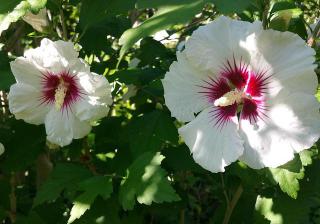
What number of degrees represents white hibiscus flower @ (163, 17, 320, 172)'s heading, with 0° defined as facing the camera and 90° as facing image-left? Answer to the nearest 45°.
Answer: approximately 0°

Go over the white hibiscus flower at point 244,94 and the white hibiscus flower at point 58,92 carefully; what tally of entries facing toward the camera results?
2

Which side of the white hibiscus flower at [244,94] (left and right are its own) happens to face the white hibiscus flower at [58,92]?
right

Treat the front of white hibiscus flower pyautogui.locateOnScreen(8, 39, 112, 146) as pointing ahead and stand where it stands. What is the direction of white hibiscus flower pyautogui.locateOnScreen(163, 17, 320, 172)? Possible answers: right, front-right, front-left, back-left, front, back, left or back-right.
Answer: front-left
